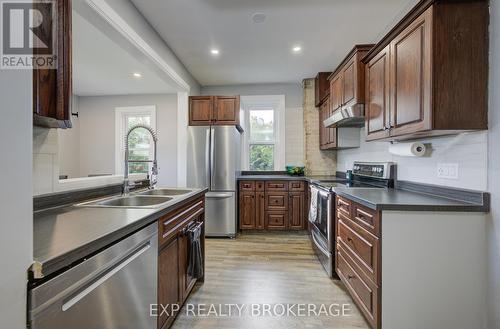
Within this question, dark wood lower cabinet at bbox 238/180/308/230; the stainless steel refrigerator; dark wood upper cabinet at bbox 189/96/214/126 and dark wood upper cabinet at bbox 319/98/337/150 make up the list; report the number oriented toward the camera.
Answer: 3

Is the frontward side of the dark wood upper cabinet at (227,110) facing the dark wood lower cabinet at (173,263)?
yes

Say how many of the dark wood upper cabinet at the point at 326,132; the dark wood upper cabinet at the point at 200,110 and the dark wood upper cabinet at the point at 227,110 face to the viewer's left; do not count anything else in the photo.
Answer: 1

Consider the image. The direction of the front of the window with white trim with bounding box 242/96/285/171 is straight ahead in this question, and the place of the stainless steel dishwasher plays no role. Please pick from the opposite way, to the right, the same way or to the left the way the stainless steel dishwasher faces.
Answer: to the left

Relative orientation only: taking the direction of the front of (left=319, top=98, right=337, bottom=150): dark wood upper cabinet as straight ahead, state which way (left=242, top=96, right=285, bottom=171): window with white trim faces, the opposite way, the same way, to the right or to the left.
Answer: to the left

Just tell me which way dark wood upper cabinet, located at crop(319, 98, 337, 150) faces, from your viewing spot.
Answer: facing to the left of the viewer

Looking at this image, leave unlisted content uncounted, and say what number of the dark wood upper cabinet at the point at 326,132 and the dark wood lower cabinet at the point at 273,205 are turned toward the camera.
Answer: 1

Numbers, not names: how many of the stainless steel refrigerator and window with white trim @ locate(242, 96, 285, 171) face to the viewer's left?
0

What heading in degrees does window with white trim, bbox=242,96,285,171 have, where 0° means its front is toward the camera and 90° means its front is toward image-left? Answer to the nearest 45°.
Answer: approximately 0°
